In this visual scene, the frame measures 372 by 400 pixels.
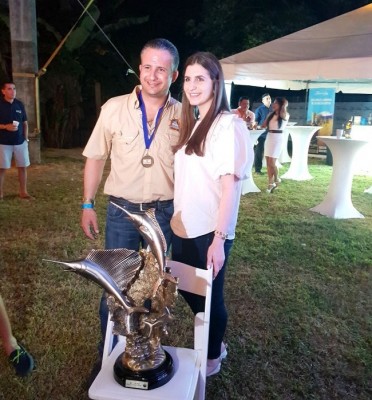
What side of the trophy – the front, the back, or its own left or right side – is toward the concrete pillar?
back

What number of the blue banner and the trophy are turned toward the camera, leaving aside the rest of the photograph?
2

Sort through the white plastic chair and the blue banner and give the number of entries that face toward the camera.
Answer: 2

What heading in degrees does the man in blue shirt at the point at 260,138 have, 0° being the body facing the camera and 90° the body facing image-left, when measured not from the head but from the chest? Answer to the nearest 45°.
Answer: approximately 315°

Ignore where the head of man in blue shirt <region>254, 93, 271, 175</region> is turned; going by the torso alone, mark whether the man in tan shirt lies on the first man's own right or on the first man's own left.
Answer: on the first man's own right

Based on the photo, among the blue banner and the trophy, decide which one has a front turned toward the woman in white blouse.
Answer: the blue banner

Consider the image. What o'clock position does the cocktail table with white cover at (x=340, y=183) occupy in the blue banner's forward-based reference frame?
The cocktail table with white cover is roughly at 12 o'clock from the blue banner.

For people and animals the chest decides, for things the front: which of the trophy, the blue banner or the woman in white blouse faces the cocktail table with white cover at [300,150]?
the blue banner

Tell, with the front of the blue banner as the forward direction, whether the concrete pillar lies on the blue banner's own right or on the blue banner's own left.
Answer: on the blue banner's own right

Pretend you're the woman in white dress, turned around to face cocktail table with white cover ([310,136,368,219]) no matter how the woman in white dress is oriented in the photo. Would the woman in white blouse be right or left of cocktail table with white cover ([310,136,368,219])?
right
